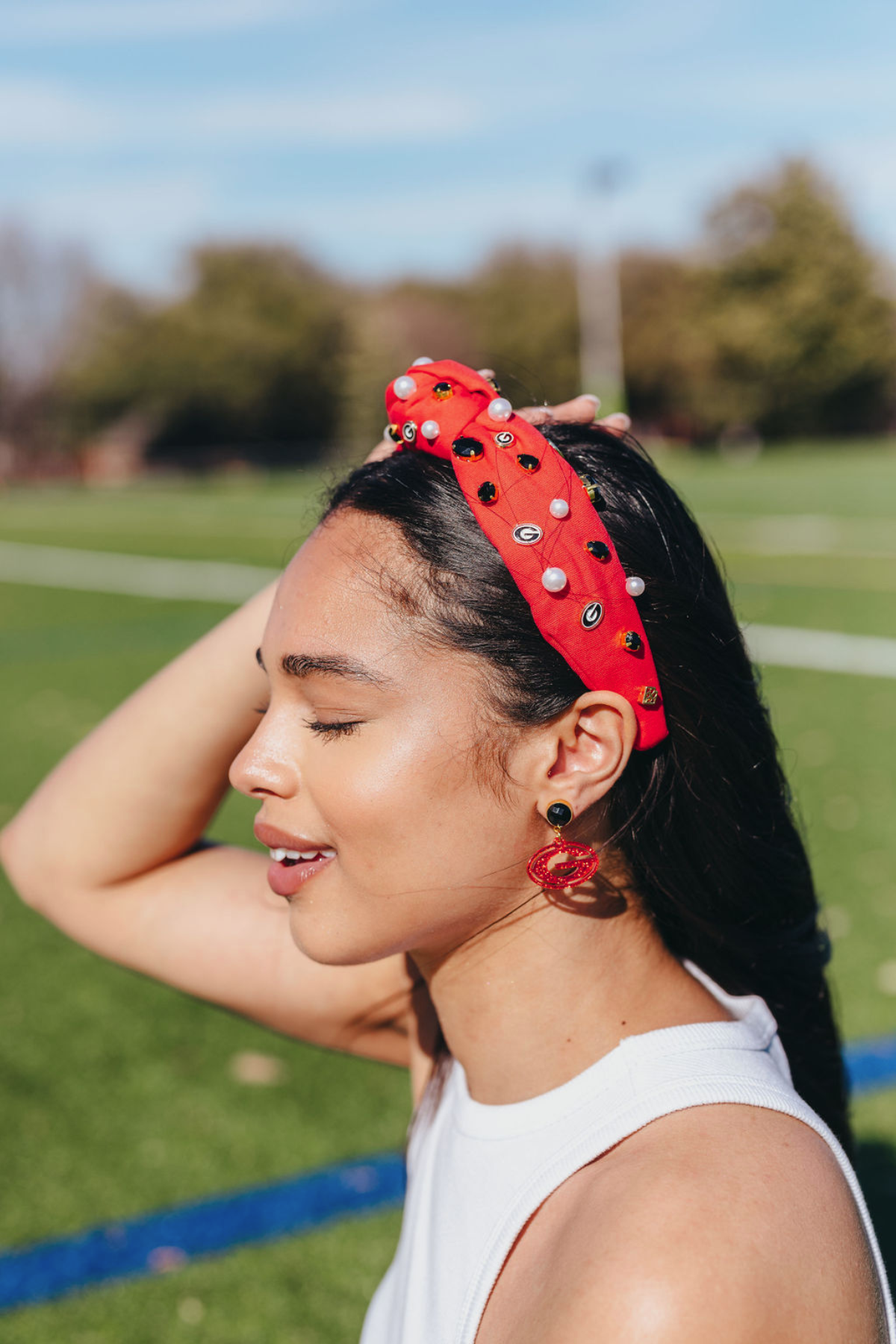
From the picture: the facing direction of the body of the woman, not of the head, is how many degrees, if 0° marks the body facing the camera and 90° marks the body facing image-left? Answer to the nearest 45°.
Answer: approximately 90°
